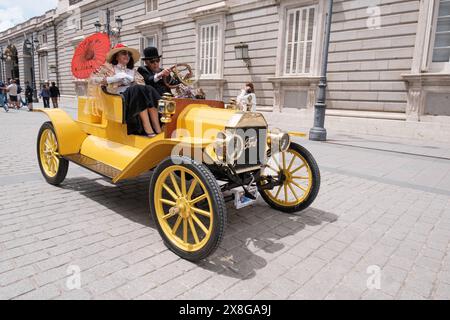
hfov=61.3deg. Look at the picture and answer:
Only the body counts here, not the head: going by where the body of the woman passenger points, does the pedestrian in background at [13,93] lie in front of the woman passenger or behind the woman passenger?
behind

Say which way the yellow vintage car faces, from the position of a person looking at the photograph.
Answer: facing the viewer and to the right of the viewer

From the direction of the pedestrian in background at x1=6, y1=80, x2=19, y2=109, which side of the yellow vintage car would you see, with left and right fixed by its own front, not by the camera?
back
